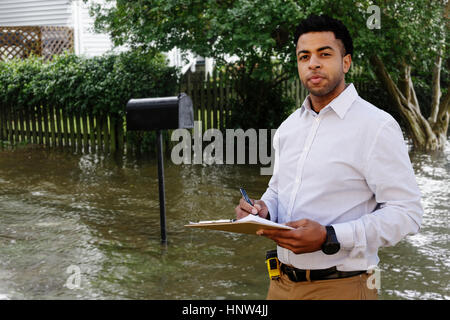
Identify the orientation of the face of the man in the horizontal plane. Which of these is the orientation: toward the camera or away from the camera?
toward the camera

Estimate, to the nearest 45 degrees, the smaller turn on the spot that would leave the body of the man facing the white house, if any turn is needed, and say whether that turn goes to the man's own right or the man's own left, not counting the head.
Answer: approximately 90° to the man's own right

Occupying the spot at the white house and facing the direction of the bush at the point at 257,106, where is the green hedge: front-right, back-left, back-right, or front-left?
front-right

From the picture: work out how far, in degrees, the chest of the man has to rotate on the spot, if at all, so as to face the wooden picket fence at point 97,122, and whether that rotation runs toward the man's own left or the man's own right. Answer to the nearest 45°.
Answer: approximately 90° to the man's own right

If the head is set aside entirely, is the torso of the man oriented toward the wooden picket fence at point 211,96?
no

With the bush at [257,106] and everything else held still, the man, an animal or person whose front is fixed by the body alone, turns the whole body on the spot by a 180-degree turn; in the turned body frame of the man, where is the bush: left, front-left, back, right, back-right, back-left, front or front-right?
front-left

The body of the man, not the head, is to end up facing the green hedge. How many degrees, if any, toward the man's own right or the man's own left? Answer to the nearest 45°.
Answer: approximately 90° to the man's own right

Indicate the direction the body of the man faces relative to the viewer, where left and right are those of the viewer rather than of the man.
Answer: facing the viewer and to the left of the viewer

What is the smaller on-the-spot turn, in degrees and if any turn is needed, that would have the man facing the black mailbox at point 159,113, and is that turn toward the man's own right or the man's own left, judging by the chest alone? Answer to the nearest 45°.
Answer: approximately 90° to the man's own right

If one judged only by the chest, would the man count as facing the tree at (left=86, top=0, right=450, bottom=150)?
no
